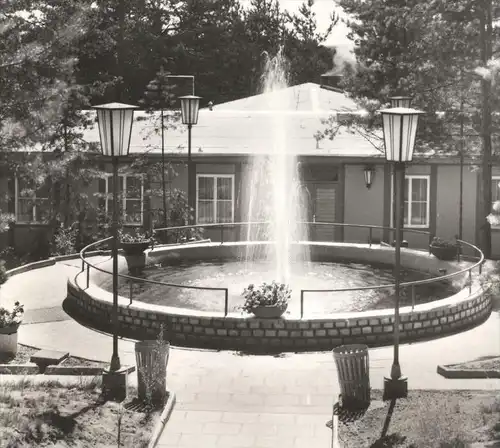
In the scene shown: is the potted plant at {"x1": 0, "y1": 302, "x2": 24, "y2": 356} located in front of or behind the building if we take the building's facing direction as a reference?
in front

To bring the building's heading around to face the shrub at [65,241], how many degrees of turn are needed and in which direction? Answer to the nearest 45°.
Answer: approximately 90° to its right

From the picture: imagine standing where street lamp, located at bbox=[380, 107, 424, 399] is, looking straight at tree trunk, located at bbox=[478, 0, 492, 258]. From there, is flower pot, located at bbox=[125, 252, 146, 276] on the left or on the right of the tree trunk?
left

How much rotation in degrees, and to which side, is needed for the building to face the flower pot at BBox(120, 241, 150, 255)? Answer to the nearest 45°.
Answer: approximately 45° to its right

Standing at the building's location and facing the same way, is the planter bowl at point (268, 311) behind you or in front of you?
in front

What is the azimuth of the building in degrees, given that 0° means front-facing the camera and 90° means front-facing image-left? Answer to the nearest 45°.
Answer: approximately 0°

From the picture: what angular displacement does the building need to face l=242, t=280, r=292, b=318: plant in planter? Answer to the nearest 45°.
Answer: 0° — it already faces it

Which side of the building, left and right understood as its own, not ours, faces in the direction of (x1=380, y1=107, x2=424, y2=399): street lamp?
front
